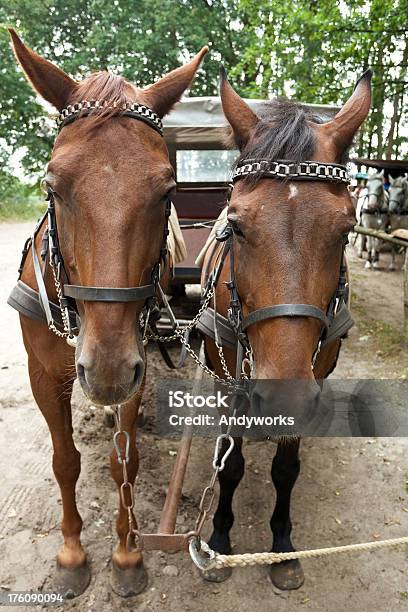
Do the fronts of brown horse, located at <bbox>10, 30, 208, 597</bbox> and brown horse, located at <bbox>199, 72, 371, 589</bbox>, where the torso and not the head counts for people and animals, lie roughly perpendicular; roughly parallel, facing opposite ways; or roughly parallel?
roughly parallel

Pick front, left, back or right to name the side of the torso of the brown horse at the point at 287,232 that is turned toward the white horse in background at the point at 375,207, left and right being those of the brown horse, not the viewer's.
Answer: back

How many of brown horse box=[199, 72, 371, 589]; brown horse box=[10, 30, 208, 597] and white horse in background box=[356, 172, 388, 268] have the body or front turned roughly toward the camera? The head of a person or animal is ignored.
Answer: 3

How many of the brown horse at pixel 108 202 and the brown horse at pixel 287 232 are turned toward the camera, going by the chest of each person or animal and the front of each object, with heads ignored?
2

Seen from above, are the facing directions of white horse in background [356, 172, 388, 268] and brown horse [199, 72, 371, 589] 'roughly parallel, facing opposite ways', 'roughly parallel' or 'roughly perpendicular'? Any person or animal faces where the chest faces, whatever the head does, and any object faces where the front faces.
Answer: roughly parallel

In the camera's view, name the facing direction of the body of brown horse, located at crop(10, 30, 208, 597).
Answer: toward the camera

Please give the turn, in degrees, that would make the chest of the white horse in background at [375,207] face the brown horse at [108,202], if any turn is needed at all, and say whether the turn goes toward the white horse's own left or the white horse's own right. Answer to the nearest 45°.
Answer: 0° — it already faces it

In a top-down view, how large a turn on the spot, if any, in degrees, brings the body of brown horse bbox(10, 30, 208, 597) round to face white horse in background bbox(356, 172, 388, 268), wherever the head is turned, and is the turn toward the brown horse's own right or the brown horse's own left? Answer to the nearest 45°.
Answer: approximately 135° to the brown horse's own left

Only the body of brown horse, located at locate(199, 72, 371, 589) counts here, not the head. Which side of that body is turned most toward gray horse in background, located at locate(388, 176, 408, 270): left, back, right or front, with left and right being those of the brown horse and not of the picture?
back

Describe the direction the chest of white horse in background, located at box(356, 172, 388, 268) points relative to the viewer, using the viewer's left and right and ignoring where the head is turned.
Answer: facing the viewer

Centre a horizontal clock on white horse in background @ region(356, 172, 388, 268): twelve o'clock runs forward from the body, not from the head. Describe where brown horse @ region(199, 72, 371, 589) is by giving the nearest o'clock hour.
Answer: The brown horse is roughly at 12 o'clock from the white horse in background.
